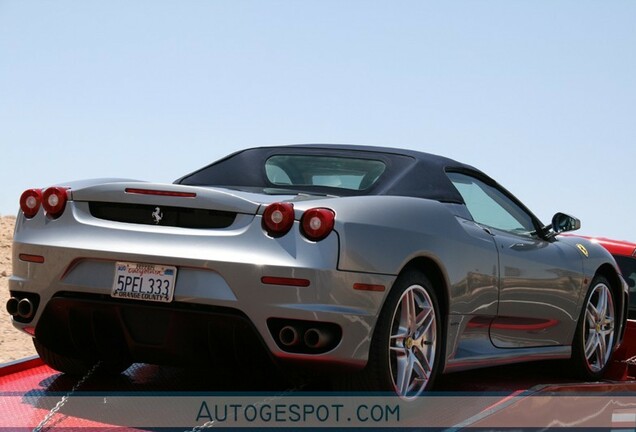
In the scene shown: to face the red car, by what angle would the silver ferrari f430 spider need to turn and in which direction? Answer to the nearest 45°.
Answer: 0° — it already faces it

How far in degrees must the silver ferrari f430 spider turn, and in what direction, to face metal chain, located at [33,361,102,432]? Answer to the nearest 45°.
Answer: approximately 135° to its left

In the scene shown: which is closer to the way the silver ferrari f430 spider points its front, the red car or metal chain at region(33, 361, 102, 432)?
the red car

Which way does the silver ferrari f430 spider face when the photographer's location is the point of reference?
facing away from the viewer and to the right of the viewer
